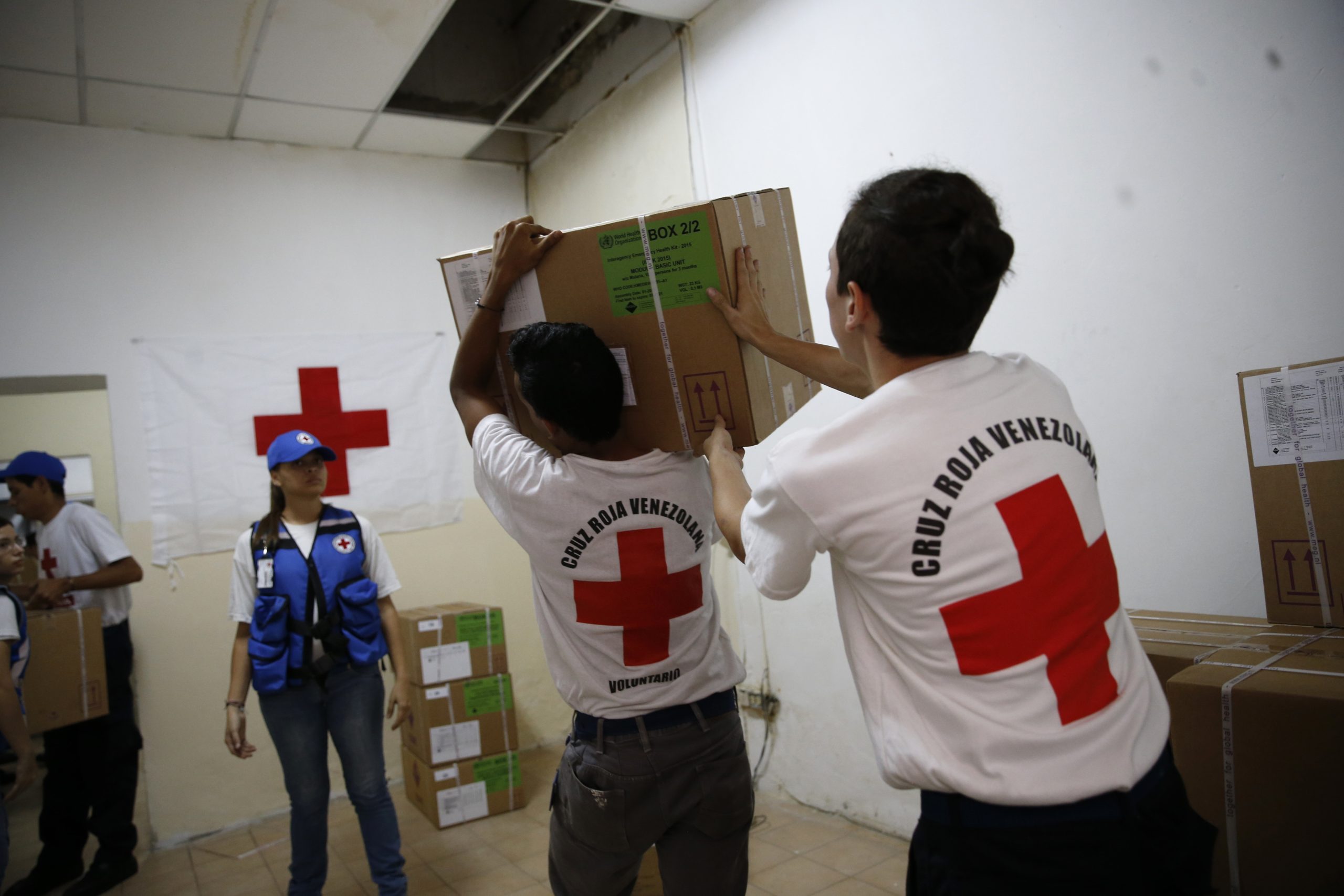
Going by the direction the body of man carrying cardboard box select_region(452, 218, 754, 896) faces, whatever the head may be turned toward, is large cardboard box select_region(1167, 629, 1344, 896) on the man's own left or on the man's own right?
on the man's own right

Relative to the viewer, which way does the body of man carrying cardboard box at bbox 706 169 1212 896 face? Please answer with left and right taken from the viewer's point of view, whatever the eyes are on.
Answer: facing away from the viewer and to the left of the viewer

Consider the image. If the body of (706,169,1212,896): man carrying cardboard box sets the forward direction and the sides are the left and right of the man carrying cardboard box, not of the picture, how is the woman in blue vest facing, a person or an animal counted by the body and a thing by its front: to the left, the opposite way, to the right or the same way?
the opposite way

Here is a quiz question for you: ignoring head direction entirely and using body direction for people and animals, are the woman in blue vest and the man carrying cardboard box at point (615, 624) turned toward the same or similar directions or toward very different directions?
very different directions

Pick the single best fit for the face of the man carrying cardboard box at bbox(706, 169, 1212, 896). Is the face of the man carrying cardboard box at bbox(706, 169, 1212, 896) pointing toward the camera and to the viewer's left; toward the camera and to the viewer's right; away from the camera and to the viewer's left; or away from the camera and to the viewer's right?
away from the camera and to the viewer's left

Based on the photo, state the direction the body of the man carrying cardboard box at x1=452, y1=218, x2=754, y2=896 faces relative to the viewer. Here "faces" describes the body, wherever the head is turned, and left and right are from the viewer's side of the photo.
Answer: facing away from the viewer

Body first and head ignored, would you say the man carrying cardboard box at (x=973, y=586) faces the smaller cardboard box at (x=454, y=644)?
yes

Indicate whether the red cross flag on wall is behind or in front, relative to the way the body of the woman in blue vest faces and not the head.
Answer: behind

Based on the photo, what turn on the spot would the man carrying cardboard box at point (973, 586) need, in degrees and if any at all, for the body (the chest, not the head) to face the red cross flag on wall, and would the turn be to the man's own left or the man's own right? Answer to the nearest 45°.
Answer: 0° — they already face it

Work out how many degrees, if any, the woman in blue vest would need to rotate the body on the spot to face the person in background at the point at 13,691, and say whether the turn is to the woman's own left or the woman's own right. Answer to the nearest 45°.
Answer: approximately 45° to the woman's own right
